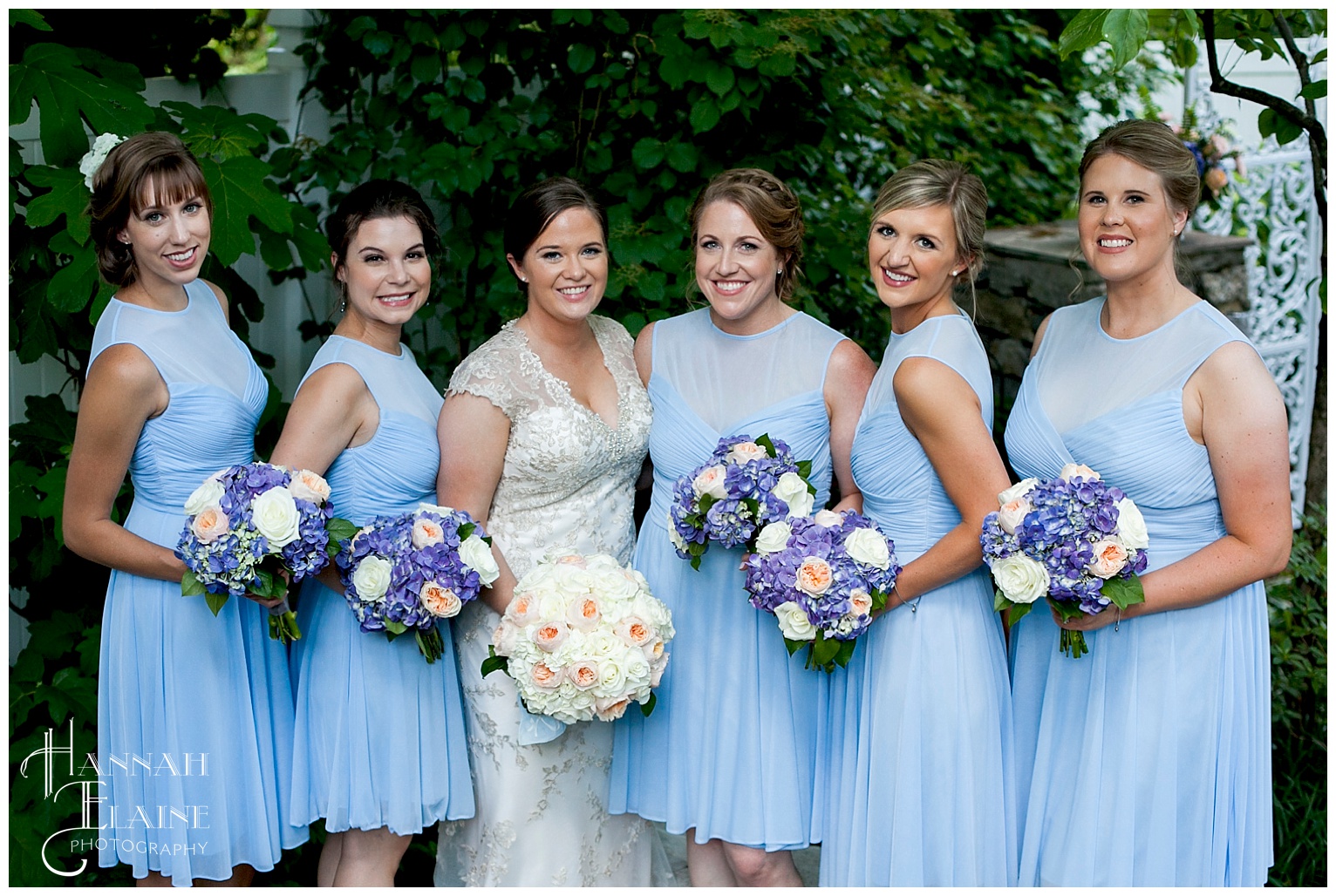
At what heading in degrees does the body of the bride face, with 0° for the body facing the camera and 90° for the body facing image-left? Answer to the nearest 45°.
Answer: approximately 315°

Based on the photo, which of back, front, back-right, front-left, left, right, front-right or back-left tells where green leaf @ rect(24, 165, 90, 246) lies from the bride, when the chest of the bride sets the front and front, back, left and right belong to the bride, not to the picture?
back-right

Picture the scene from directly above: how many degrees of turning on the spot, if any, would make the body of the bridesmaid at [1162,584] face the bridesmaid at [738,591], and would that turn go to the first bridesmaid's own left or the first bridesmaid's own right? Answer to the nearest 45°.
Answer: approximately 45° to the first bridesmaid's own right
